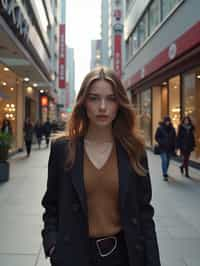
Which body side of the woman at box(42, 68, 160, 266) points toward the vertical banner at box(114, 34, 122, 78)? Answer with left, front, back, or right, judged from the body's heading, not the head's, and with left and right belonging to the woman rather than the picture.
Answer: back

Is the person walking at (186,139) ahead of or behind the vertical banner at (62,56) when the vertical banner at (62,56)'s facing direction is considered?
ahead

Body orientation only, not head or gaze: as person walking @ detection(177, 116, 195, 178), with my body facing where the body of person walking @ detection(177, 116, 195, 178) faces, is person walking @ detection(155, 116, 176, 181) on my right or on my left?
on my right

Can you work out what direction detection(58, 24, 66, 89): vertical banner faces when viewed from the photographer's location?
facing the viewer

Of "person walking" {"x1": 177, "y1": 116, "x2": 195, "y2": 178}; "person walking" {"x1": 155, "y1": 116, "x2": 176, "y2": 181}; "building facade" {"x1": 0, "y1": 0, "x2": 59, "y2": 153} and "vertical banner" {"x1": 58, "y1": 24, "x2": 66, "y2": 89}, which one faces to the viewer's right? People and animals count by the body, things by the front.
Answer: the building facade

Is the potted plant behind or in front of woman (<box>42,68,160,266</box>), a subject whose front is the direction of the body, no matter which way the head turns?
behind

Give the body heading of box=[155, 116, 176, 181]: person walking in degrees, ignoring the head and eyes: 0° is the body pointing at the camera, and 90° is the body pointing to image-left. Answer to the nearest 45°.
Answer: approximately 0°

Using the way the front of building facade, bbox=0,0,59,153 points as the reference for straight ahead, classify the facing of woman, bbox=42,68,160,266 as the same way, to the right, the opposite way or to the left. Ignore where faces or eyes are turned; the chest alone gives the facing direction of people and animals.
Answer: to the right

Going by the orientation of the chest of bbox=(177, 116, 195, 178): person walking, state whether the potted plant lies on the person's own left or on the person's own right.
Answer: on the person's own right

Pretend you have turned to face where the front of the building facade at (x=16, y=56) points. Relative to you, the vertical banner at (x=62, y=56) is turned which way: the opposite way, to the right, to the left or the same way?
to the right

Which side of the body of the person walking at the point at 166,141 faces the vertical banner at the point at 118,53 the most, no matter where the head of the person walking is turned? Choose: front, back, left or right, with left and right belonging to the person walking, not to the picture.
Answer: back

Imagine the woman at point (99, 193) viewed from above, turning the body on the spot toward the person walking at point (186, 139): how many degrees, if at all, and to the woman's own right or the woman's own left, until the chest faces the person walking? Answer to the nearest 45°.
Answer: approximately 180°

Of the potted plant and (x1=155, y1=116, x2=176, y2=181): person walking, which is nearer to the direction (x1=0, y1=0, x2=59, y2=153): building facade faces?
the person walking

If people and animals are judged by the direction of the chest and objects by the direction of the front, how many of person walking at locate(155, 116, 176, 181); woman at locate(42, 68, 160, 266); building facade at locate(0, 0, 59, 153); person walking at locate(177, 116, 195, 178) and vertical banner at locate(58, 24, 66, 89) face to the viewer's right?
1

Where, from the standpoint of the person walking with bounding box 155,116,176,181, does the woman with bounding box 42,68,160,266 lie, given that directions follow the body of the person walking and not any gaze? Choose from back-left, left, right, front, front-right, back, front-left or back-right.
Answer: front

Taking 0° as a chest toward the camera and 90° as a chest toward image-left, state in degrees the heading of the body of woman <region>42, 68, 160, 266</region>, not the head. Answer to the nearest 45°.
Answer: approximately 0°

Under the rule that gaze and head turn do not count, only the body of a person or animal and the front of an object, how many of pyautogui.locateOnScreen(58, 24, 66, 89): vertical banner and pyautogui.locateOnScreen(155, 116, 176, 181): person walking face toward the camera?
2

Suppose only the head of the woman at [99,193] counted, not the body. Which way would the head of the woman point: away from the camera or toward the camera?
toward the camera

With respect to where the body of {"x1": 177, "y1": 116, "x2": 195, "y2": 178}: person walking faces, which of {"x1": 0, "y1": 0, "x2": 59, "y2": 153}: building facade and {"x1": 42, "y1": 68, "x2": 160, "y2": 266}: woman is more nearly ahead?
the woman
